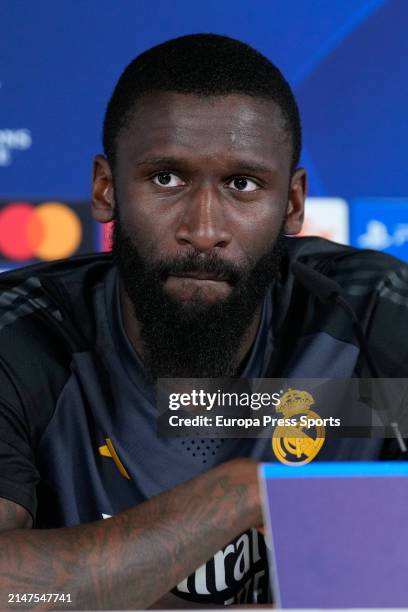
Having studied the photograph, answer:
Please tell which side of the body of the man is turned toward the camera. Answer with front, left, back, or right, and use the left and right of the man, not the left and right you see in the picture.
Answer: front
